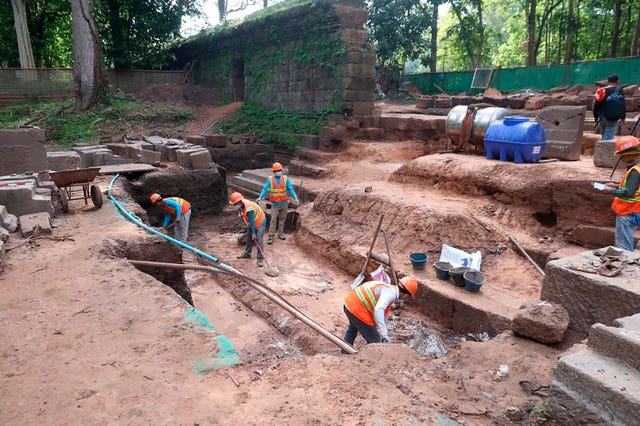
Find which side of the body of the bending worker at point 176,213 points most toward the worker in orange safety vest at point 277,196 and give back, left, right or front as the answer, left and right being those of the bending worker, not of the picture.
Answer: back

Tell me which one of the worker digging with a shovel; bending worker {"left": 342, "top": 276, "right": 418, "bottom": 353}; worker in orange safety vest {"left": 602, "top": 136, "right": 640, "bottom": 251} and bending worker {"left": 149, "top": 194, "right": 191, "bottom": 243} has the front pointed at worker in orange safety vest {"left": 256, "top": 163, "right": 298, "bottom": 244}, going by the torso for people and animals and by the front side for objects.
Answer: worker in orange safety vest {"left": 602, "top": 136, "right": 640, "bottom": 251}

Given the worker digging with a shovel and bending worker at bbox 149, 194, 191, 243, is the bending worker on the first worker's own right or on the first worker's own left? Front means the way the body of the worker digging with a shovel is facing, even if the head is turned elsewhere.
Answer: on the first worker's own right

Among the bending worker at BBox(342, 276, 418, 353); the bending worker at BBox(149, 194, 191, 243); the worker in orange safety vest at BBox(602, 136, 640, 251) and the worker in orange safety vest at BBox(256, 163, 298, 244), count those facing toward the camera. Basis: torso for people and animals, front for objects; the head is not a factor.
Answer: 1

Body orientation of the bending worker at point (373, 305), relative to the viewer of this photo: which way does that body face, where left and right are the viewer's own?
facing to the right of the viewer

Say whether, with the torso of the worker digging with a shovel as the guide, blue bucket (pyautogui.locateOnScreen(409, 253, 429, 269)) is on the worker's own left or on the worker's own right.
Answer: on the worker's own left

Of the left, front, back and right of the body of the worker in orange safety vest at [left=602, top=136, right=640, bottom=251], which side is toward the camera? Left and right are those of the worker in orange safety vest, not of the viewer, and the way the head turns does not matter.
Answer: left

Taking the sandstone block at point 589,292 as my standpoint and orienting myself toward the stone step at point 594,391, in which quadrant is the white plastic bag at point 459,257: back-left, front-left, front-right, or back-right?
back-right

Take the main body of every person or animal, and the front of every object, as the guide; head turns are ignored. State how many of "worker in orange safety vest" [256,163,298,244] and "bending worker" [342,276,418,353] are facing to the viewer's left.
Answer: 0

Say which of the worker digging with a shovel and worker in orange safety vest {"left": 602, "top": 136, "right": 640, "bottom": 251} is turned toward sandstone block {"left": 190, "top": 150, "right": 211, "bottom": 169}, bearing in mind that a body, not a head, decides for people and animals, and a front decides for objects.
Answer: the worker in orange safety vest

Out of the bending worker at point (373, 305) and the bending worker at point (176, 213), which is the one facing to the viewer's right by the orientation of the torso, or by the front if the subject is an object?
the bending worker at point (373, 305)

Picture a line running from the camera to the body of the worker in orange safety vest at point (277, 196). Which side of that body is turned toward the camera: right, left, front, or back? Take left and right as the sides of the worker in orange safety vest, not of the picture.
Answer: front

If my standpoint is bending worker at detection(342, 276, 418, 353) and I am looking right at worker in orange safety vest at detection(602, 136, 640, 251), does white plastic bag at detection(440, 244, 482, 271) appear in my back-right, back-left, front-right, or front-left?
front-left

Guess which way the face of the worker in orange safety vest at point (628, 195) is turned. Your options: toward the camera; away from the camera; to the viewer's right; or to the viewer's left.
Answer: to the viewer's left

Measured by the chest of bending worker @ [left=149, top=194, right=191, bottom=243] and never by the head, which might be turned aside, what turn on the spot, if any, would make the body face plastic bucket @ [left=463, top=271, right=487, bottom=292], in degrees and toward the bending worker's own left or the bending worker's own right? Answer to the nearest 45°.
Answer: approximately 135° to the bending worker's own left

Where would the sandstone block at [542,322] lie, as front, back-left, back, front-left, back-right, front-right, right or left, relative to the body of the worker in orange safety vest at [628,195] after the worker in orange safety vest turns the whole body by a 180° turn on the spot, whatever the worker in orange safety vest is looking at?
right
